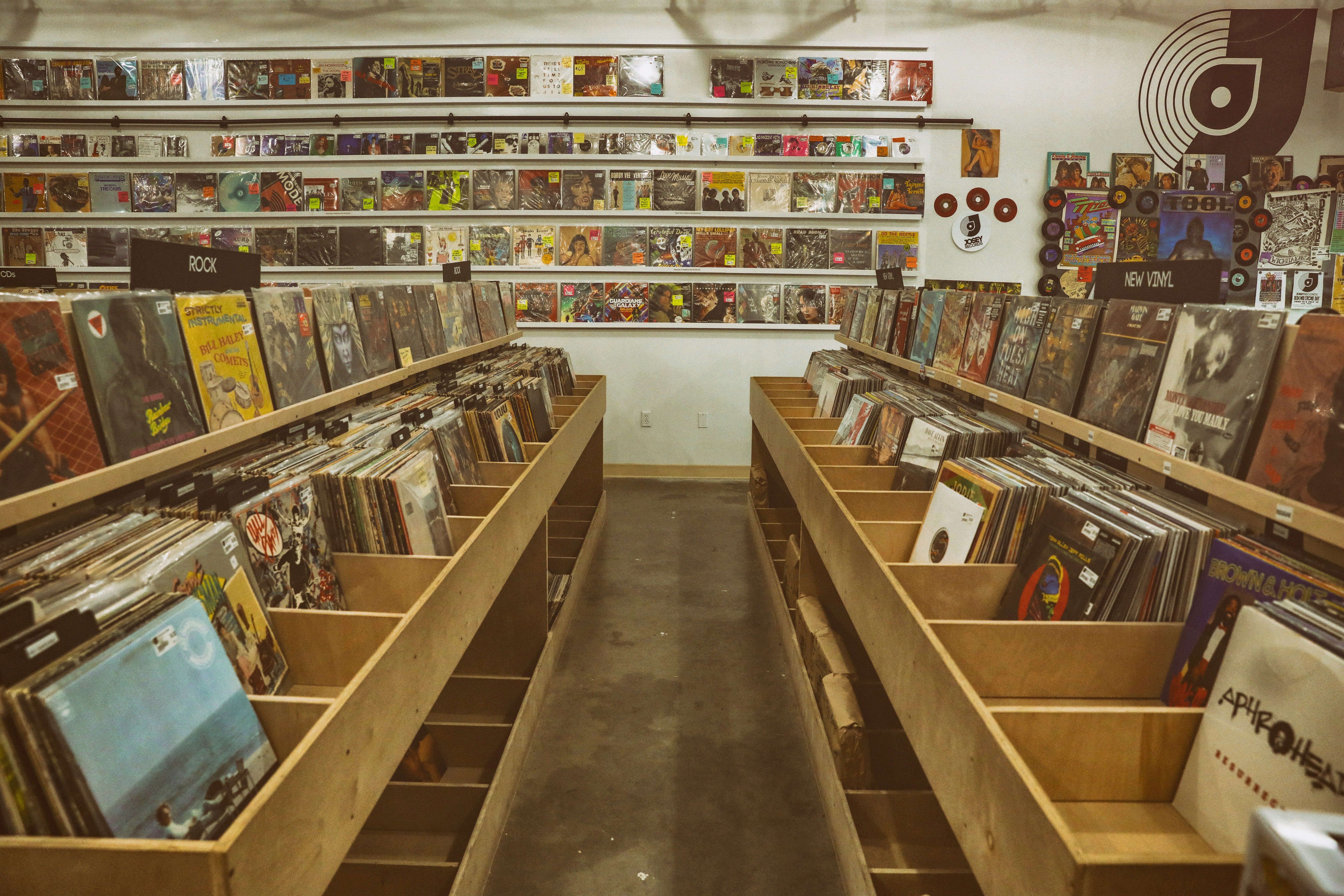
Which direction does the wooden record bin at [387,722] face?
to the viewer's right

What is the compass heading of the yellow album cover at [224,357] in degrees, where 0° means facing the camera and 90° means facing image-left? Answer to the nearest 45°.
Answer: approximately 315°

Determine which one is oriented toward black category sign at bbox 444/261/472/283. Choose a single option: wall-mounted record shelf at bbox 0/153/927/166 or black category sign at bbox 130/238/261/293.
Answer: the wall-mounted record shelf

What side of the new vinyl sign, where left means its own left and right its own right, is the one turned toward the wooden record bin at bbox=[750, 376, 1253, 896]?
front

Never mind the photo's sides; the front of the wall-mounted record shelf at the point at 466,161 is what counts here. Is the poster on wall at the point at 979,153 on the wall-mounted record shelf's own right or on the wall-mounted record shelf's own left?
on the wall-mounted record shelf's own left

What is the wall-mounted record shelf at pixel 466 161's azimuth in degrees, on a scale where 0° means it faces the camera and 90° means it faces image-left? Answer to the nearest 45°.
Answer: approximately 0°

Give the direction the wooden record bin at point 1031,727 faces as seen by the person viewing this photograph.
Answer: facing to the left of the viewer

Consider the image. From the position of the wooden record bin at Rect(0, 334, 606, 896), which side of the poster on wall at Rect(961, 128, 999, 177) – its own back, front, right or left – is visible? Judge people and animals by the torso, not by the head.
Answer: front

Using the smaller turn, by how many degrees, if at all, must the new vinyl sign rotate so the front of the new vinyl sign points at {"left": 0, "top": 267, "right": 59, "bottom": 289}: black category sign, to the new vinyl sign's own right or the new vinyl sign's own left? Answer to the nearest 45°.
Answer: approximately 90° to the new vinyl sign's own right

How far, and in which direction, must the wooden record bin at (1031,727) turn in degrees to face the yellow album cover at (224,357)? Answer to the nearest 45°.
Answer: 0° — it already faces it

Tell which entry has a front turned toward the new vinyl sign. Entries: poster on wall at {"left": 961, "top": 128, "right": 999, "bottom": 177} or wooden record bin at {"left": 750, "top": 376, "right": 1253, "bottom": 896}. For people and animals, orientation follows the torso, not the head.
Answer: the poster on wall

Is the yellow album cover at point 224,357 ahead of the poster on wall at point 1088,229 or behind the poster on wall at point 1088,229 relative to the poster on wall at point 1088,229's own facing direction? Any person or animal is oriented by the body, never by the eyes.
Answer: ahead

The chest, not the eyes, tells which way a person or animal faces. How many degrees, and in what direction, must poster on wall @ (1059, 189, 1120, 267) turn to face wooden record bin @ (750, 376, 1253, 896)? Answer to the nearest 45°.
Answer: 0° — it already faces it

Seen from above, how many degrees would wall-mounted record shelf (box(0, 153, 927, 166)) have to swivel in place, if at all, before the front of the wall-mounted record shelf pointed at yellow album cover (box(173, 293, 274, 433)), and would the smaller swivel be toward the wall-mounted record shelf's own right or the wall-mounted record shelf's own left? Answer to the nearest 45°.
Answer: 0° — it already faces it
